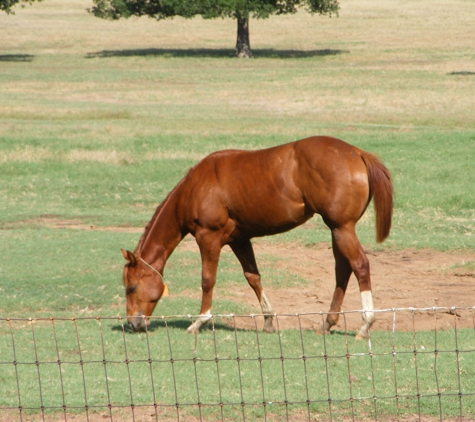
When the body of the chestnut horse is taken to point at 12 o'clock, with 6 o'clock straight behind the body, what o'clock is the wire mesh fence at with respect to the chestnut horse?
The wire mesh fence is roughly at 9 o'clock from the chestnut horse.

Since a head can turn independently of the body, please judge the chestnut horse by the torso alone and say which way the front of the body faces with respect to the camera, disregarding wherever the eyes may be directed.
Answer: to the viewer's left
